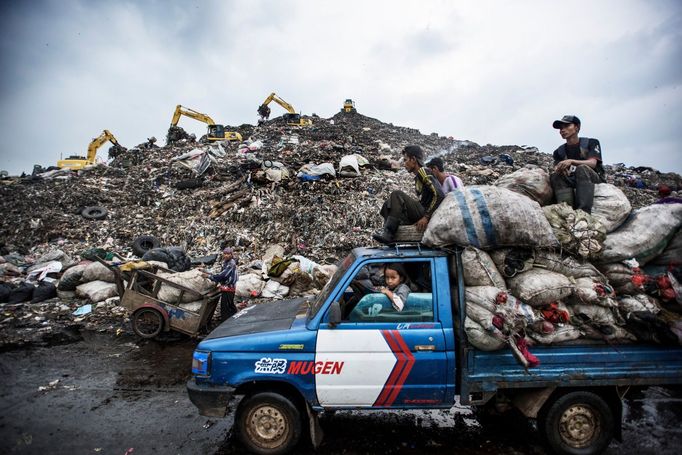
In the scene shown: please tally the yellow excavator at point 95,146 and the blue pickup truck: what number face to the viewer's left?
1

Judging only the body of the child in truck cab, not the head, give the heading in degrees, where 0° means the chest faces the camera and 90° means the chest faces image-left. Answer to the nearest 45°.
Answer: approximately 45°

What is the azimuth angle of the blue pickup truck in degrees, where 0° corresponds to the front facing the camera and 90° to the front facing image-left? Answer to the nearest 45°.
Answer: approximately 90°

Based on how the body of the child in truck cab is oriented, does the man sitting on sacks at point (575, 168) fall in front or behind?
behind

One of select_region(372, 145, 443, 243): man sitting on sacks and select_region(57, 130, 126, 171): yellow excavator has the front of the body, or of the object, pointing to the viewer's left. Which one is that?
the man sitting on sacks

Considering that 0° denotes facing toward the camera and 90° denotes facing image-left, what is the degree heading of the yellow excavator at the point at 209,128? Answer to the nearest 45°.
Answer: approximately 90°

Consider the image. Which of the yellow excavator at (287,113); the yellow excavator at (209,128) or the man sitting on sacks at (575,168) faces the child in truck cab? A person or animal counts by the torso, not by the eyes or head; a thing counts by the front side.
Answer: the man sitting on sacks

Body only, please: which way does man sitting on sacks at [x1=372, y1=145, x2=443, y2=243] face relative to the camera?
to the viewer's left

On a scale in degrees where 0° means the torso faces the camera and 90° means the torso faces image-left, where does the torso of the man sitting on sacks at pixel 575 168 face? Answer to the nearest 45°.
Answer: approximately 45°

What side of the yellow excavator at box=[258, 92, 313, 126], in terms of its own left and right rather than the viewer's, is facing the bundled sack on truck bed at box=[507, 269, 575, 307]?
left

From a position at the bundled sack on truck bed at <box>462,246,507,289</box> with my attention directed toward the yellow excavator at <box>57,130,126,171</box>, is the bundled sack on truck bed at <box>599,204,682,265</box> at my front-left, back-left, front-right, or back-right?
back-right
